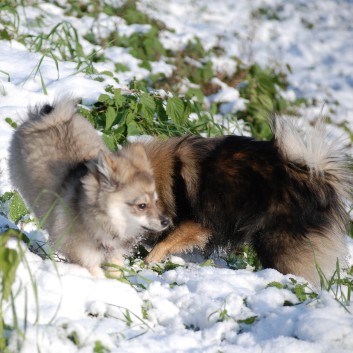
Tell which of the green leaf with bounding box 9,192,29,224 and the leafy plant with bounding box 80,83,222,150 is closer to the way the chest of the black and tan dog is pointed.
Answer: the green leaf

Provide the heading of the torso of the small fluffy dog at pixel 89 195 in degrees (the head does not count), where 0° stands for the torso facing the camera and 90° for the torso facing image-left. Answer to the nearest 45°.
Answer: approximately 315°

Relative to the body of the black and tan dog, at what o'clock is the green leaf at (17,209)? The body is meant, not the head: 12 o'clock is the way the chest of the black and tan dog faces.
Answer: The green leaf is roughly at 12 o'clock from the black and tan dog.

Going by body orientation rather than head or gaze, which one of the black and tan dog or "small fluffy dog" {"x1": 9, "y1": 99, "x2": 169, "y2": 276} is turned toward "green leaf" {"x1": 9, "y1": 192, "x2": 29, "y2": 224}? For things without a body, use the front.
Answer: the black and tan dog

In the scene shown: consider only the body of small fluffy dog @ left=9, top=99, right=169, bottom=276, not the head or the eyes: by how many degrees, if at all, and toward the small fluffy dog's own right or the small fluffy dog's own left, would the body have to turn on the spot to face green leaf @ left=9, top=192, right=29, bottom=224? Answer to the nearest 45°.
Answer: approximately 180°

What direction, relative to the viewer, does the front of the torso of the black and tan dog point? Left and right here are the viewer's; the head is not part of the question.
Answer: facing to the left of the viewer

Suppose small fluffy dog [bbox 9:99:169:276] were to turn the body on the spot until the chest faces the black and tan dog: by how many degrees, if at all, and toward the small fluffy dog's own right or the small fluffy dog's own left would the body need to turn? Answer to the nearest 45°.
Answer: approximately 45° to the small fluffy dog's own left

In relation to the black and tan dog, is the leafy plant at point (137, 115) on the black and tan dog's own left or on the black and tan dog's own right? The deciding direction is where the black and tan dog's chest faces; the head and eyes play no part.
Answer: on the black and tan dog's own right

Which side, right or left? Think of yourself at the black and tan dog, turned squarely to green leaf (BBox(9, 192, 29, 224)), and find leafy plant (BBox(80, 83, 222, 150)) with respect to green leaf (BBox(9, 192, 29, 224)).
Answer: right
